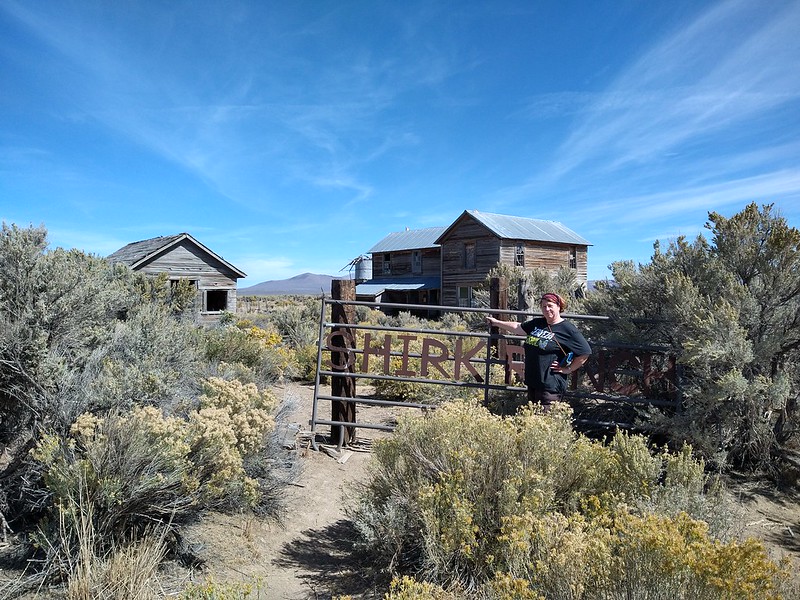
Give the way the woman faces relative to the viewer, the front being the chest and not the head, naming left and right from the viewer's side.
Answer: facing the viewer and to the left of the viewer

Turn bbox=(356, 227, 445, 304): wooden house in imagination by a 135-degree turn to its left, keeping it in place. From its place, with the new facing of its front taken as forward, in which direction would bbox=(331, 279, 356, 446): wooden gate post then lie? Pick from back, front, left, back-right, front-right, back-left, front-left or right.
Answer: right

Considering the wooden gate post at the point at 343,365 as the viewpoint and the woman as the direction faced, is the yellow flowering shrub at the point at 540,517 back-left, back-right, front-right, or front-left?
front-right

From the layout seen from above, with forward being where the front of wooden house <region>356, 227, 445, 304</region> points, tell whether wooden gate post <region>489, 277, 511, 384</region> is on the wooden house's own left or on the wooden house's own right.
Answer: on the wooden house's own left

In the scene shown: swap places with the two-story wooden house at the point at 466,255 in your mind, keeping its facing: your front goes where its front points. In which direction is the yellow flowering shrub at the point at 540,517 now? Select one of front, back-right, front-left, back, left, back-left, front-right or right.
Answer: front-left

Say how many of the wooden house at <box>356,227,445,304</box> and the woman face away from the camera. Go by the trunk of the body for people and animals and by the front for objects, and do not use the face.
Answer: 0

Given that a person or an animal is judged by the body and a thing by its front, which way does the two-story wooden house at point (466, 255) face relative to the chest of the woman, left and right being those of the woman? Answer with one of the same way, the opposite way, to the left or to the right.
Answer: the same way

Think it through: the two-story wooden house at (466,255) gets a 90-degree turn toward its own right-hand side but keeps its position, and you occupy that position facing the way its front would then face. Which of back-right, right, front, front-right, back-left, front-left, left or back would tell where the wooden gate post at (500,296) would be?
back-left

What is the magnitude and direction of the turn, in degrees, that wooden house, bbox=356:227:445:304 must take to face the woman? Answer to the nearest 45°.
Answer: approximately 45° to its left

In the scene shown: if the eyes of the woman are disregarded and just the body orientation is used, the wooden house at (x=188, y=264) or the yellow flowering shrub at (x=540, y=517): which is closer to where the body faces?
the yellow flowering shrub

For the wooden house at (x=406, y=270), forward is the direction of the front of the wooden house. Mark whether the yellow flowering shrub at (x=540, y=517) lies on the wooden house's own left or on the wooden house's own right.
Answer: on the wooden house's own left

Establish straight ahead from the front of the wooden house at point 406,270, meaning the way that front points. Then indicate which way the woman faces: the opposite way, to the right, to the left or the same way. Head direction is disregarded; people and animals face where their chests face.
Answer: the same way
